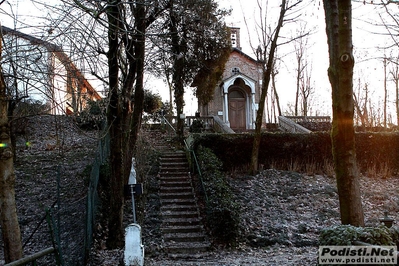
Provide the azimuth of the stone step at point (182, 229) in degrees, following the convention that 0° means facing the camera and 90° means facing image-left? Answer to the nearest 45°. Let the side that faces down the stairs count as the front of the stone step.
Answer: approximately 0°

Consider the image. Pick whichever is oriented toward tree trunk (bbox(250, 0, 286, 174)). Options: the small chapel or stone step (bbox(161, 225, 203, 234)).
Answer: the small chapel

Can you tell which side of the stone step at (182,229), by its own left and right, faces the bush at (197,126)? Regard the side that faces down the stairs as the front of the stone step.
back

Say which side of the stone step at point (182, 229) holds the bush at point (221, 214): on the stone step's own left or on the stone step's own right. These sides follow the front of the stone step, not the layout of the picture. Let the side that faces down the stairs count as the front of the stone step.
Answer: on the stone step's own left

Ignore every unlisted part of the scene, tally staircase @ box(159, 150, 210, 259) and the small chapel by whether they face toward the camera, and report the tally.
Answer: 2

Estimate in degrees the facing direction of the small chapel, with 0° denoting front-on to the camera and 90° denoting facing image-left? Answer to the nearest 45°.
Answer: approximately 0°
